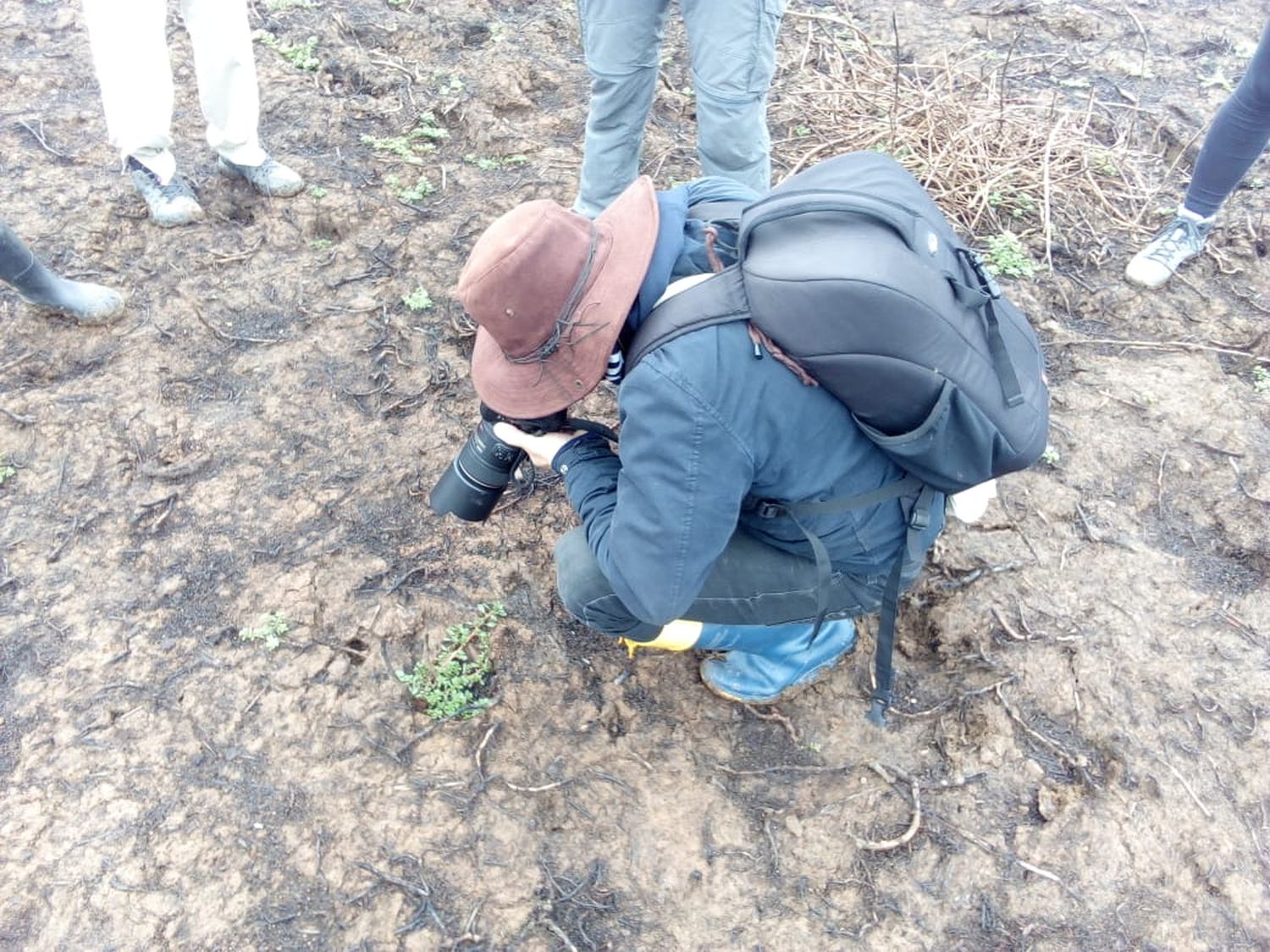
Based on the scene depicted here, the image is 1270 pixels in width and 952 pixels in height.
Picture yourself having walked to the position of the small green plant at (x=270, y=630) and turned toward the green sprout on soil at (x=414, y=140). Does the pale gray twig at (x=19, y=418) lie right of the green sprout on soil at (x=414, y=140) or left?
left

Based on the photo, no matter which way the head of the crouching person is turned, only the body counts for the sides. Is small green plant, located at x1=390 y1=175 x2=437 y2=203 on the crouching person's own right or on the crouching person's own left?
on the crouching person's own right

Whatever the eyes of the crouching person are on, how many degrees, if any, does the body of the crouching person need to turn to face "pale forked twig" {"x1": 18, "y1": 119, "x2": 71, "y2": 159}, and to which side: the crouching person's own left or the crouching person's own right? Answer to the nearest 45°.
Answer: approximately 45° to the crouching person's own right

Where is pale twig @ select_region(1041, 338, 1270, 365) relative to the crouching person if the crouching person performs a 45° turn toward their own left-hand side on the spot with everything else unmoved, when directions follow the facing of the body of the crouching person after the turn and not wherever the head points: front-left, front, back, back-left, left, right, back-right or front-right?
back

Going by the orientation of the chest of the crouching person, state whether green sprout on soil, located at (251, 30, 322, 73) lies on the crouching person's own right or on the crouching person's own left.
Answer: on the crouching person's own right

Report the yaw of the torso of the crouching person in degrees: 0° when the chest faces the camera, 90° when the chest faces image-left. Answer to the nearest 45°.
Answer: approximately 90°

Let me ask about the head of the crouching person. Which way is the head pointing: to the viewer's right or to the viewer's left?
to the viewer's left
